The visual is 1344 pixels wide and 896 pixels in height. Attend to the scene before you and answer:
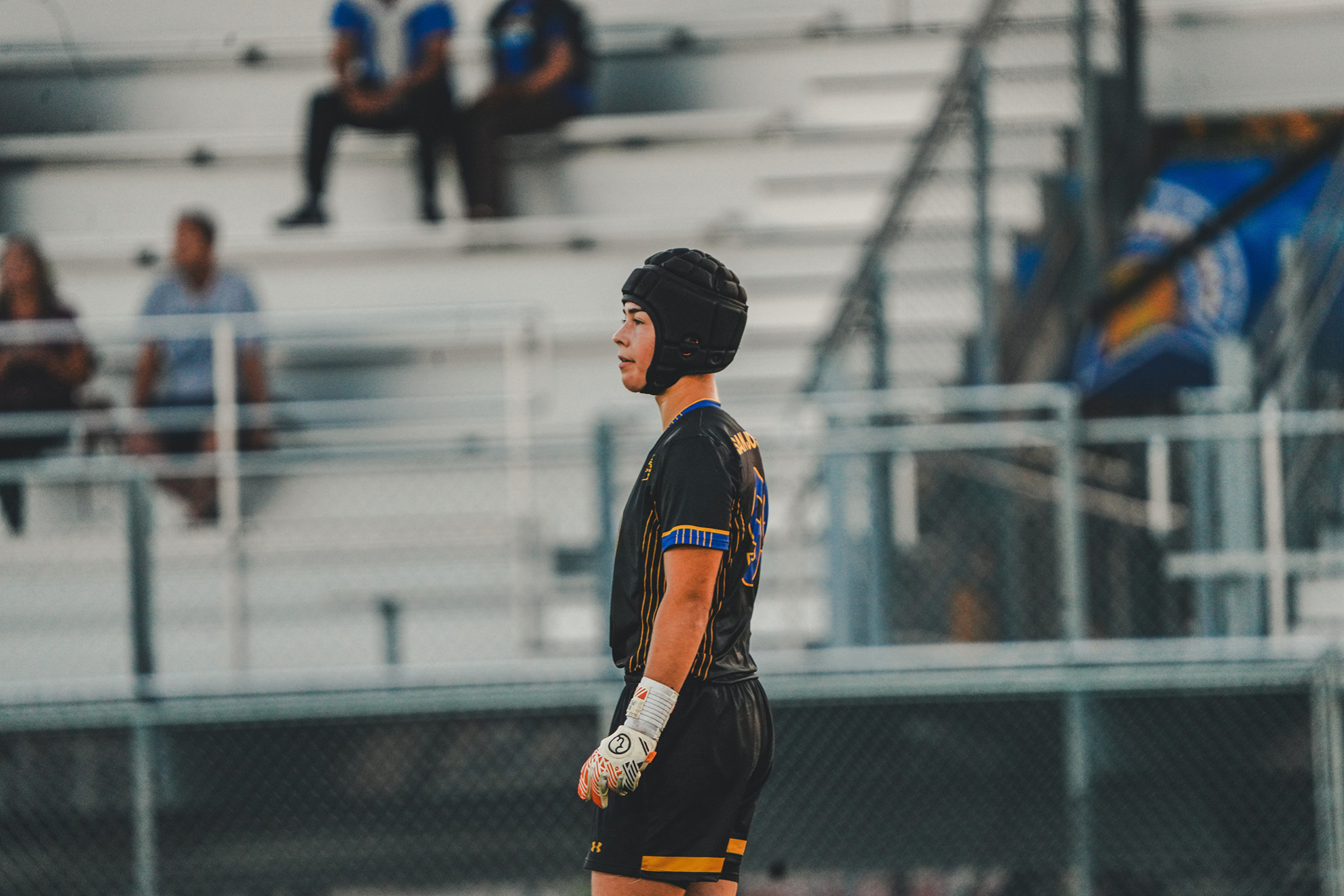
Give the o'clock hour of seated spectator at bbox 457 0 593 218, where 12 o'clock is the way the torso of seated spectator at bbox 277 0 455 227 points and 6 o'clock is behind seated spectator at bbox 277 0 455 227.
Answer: seated spectator at bbox 457 0 593 218 is roughly at 9 o'clock from seated spectator at bbox 277 0 455 227.

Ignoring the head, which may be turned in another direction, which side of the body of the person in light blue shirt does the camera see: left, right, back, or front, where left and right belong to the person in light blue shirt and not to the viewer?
front

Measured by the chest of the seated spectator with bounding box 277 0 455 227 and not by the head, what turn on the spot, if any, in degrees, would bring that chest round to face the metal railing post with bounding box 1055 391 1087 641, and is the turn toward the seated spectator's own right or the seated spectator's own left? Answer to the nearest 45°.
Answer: approximately 45° to the seated spectator's own left

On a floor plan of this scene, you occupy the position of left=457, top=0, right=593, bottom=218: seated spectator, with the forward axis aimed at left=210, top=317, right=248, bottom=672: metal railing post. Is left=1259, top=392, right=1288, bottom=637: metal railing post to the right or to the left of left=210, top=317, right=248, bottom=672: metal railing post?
left

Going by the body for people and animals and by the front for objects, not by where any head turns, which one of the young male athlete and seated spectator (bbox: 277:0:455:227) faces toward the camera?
the seated spectator

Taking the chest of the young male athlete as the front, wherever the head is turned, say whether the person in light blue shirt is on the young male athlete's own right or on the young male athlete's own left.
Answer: on the young male athlete's own right

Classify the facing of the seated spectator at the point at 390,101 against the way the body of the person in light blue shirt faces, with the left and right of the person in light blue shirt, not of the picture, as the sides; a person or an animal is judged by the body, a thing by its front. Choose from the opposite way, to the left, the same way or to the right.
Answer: the same way

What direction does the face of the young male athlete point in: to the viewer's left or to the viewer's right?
to the viewer's left

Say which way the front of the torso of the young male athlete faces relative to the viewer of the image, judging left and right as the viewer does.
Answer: facing to the left of the viewer

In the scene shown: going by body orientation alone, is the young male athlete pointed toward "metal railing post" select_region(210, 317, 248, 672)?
no

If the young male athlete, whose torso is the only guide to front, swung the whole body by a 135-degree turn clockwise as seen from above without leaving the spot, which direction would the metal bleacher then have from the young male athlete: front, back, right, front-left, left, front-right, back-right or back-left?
front-left

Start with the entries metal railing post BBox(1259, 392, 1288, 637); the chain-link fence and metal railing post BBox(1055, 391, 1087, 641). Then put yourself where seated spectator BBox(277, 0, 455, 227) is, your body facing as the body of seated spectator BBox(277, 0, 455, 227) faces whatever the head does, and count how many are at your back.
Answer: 0

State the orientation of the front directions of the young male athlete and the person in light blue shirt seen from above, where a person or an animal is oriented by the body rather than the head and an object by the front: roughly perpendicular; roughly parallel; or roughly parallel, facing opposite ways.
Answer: roughly perpendicular

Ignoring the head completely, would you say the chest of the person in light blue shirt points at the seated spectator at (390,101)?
no

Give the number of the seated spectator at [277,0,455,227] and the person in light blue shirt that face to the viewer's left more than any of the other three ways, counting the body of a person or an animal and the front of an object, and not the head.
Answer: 0

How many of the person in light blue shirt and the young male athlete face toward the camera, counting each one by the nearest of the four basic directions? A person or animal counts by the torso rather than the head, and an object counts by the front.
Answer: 1

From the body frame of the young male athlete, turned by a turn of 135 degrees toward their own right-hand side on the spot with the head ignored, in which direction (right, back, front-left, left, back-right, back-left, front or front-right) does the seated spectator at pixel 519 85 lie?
front-left

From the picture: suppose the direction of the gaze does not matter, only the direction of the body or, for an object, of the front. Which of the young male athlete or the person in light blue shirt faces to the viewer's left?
the young male athlete
